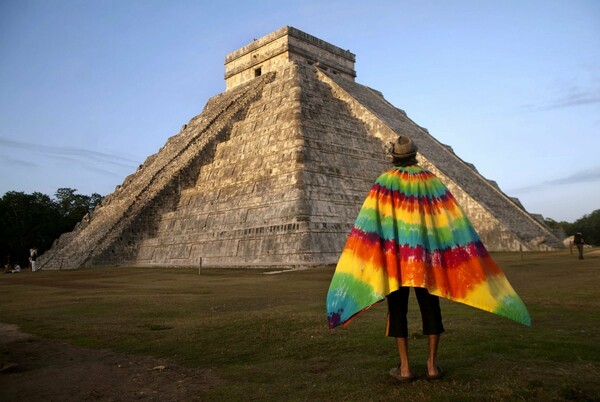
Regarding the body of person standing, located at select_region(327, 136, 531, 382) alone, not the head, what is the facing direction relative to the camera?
away from the camera

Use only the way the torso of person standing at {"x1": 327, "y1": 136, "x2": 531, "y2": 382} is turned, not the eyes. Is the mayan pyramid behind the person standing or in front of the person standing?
in front

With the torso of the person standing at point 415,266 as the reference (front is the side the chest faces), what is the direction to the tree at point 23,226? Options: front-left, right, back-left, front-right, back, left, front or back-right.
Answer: front-left

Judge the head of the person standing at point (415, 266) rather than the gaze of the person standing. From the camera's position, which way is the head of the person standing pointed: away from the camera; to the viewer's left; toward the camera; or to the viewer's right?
away from the camera
